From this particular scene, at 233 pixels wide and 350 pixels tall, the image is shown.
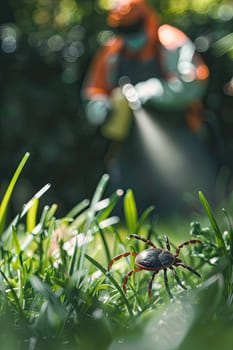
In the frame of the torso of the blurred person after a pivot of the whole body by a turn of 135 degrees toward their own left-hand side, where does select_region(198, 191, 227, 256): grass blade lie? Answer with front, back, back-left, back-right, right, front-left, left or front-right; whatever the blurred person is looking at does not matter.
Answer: back-right

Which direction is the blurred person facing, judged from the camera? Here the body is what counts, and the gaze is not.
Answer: toward the camera

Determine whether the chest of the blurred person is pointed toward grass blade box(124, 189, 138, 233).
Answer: yes
